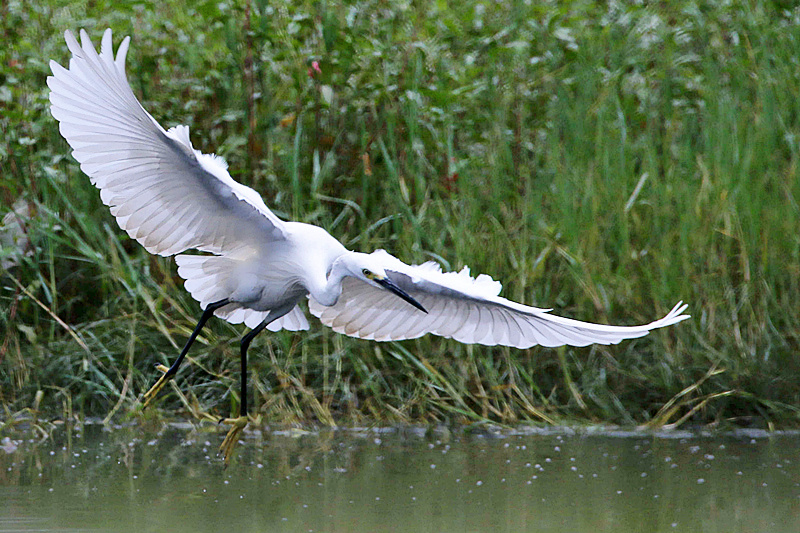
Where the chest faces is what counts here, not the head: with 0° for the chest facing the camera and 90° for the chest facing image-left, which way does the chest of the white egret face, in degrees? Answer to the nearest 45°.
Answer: approximately 315°
